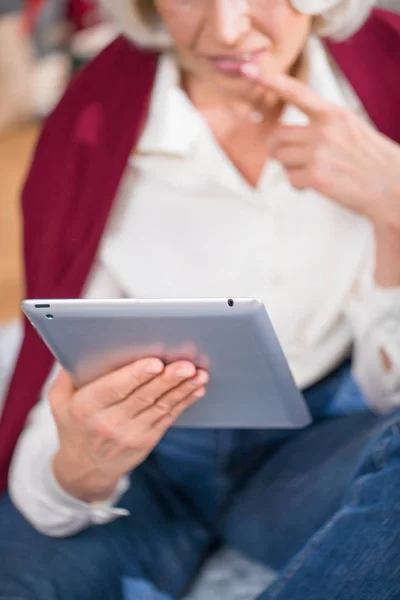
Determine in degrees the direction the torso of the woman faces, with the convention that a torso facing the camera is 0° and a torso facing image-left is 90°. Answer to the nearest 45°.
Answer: approximately 0°
